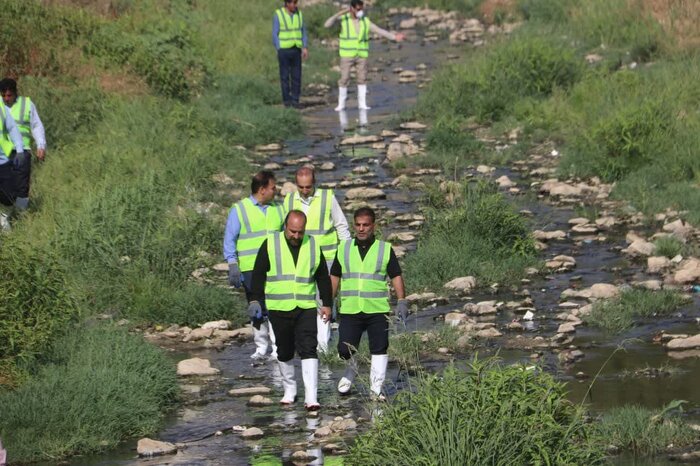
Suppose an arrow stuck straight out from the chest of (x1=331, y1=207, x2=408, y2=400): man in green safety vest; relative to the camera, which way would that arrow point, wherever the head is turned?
toward the camera

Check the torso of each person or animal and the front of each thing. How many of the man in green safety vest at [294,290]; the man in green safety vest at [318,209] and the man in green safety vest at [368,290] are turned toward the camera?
3

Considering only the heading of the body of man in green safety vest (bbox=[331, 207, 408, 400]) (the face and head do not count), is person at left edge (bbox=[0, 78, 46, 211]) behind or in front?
behind

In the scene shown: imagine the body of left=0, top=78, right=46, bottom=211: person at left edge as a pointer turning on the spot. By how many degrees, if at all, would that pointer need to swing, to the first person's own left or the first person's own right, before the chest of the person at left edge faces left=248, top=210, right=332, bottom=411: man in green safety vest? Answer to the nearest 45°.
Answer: approximately 45° to the first person's own left

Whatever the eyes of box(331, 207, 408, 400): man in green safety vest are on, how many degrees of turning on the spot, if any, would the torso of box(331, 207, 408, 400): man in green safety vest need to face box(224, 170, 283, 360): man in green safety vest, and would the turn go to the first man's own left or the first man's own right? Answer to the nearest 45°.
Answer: approximately 135° to the first man's own right

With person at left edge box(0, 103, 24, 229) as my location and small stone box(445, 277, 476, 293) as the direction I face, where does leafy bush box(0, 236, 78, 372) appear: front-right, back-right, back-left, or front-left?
front-right

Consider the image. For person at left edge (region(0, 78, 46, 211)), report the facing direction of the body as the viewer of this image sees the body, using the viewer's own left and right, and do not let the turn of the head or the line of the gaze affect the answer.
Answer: facing the viewer and to the left of the viewer

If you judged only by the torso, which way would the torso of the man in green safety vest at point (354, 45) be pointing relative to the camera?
toward the camera

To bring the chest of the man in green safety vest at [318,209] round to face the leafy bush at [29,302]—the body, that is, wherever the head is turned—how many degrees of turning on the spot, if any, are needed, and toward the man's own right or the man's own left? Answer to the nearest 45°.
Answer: approximately 90° to the man's own right

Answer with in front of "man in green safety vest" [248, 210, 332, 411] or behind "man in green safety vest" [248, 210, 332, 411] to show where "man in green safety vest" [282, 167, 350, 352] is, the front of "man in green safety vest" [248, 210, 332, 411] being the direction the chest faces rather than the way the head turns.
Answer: behind

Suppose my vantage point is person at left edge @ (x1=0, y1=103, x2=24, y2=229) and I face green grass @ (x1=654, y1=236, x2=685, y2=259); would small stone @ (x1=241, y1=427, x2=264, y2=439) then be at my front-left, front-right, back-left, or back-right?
front-right

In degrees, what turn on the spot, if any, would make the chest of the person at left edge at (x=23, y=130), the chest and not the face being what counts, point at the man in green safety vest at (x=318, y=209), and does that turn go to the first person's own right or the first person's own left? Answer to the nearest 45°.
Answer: approximately 90° to the first person's own left
